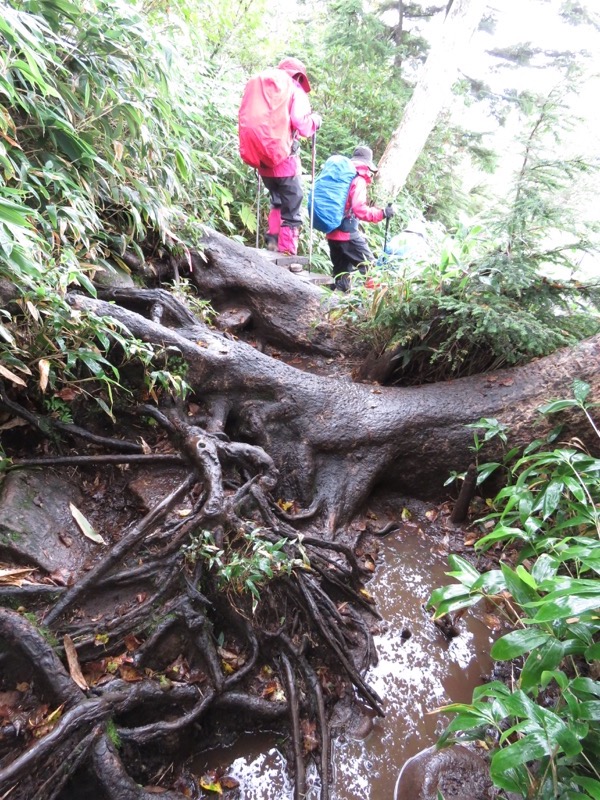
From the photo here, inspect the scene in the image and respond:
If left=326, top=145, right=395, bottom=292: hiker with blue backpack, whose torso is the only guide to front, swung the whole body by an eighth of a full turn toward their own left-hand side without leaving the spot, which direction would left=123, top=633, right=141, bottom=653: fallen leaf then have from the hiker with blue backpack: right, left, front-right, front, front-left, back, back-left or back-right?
back-right

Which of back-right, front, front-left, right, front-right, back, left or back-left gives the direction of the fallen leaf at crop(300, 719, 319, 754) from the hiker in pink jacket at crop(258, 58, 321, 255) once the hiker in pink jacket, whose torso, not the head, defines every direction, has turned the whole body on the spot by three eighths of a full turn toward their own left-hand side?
left

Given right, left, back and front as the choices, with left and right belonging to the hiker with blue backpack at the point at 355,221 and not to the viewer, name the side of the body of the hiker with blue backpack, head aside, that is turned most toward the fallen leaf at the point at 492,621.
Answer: right

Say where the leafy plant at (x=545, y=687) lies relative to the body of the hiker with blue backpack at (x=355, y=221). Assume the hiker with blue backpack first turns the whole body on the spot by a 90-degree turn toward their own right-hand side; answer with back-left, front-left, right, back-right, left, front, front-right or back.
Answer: front

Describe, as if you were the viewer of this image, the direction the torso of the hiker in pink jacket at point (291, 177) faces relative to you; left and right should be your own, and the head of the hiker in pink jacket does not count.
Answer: facing away from the viewer and to the right of the viewer

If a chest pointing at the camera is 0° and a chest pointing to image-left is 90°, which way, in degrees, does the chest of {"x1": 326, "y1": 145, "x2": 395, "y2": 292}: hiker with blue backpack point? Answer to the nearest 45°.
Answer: approximately 270°

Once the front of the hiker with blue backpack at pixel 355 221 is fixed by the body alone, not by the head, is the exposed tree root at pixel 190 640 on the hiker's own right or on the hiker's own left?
on the hiker's own right

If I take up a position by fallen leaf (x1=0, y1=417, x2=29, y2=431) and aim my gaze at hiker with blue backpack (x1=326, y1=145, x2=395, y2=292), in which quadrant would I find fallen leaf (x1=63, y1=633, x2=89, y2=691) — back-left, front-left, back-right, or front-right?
back-right

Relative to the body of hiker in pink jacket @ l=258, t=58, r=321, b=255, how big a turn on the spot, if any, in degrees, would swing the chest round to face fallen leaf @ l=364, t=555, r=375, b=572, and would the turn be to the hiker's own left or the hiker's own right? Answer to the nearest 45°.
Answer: approximately 135° to the hiker's own right

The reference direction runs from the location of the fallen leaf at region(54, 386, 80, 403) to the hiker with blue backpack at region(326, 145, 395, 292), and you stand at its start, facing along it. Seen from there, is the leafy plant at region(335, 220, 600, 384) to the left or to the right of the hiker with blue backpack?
right

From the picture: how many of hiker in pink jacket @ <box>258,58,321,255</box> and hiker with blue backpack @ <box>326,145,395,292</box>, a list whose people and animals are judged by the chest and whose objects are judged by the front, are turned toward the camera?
0

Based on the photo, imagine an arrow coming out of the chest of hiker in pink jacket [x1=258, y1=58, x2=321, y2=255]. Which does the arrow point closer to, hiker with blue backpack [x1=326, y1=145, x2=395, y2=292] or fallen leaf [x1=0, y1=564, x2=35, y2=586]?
the hiker with blue backpack

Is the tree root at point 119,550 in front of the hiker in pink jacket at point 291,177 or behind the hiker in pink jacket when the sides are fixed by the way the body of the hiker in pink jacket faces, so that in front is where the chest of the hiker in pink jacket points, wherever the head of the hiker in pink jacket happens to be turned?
behind

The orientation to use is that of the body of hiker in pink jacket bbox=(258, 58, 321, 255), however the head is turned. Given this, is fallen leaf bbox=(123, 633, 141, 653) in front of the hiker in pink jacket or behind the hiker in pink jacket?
behind

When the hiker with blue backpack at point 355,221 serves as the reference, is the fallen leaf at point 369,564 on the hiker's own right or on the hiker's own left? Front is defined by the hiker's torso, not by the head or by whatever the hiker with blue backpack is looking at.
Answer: on the hiker's own right
